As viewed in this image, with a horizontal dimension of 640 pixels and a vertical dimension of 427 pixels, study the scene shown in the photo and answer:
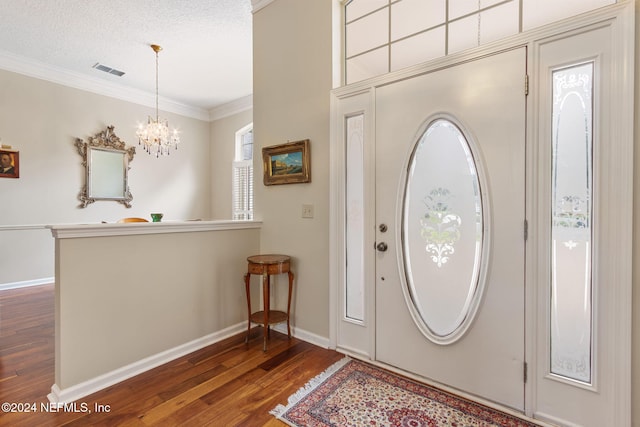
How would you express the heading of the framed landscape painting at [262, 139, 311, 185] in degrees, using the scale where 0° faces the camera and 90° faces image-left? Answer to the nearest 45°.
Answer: approximately 45°

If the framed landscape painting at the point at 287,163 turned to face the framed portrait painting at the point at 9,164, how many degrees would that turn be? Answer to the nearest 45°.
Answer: approximately 90° to its right

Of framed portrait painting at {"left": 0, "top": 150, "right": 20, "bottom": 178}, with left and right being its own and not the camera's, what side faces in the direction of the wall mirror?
left

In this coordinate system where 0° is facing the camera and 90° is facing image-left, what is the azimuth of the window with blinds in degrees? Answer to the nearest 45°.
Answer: approximately 45°

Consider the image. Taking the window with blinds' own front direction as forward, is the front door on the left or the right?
on its left

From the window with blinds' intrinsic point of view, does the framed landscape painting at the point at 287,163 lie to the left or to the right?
on its left

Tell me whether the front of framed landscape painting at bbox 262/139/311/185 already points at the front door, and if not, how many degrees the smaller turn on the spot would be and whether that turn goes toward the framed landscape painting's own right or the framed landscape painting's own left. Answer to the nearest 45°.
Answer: approximately 90° to the framed landscape painting's own left
